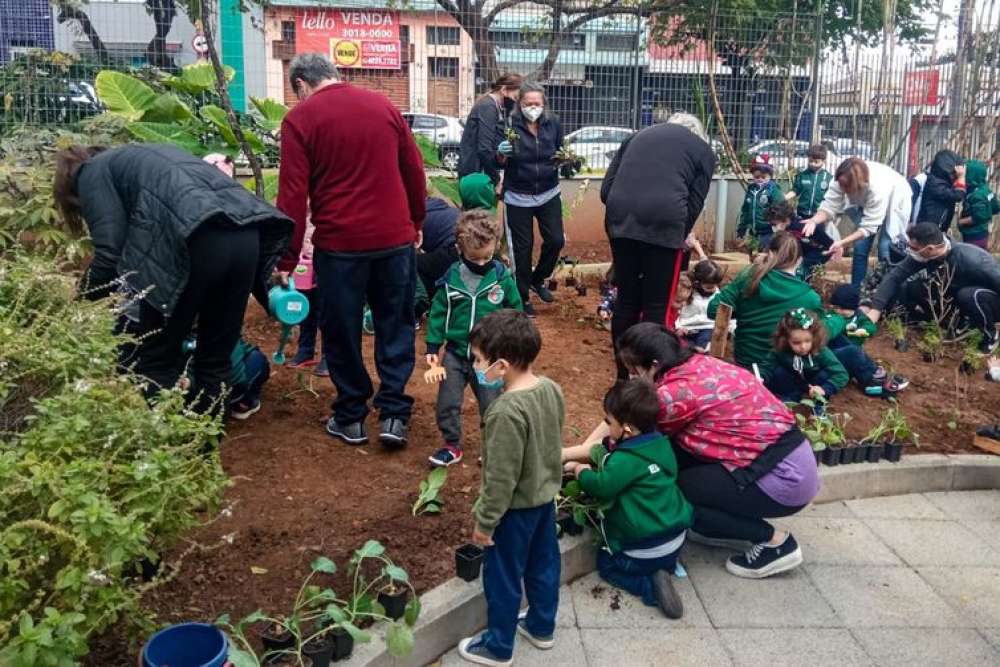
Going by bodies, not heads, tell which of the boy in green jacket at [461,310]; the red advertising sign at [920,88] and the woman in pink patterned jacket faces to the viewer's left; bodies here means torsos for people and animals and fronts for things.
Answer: the woman in pink patterned jacket

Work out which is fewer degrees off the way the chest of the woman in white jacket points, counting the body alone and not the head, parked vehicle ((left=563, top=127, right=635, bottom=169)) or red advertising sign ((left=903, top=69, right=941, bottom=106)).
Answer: the parked vehicle

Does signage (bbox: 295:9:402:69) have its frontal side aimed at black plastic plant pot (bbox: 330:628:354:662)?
yes

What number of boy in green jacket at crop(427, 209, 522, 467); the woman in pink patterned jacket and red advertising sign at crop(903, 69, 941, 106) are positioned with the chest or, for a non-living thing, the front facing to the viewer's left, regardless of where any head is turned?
1

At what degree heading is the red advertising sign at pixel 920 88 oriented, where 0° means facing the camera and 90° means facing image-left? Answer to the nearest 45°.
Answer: approximately 0°

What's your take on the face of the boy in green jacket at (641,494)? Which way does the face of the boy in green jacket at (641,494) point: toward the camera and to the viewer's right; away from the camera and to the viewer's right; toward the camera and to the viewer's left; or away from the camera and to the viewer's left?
away from the camera and to the viewer's left

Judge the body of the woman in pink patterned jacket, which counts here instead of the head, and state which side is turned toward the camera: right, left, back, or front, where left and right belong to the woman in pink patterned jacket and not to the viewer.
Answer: left

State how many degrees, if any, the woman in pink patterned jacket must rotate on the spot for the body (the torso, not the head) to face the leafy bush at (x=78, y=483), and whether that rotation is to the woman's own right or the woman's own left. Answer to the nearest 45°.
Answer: approximately 45° to the woman's own left

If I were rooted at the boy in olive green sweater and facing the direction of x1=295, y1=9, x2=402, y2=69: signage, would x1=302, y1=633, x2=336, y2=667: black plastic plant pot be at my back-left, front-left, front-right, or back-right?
back-left

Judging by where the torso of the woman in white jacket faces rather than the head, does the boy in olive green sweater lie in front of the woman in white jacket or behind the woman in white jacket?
in front

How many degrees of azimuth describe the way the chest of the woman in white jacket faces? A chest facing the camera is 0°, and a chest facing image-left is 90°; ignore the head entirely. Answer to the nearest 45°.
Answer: approximately 45°

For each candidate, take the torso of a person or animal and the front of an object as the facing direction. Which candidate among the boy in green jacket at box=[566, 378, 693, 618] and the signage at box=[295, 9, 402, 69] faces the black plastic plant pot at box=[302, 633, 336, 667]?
the signage

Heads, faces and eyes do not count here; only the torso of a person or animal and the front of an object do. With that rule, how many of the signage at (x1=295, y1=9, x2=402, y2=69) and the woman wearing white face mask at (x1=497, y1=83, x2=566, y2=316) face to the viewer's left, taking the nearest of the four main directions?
0
